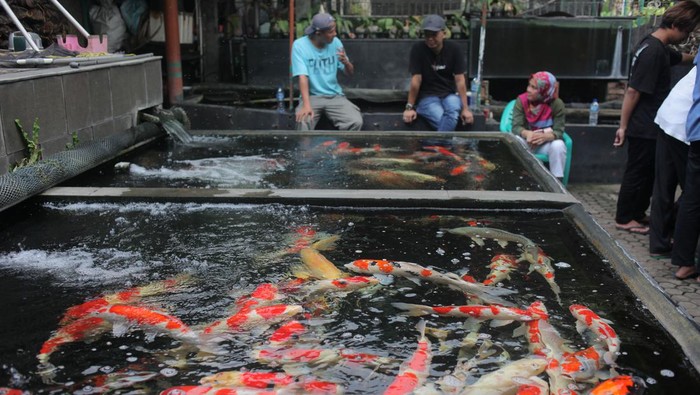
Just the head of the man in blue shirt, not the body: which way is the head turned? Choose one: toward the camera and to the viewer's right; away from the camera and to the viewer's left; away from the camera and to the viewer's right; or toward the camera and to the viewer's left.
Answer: toward the camera and to the viewer's right

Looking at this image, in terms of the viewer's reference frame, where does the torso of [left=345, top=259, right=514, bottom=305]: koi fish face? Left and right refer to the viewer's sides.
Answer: facing to the left of the viewer

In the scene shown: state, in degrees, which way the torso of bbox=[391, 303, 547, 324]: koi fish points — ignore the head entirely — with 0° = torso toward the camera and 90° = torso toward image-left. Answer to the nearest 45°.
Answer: approximately 270°

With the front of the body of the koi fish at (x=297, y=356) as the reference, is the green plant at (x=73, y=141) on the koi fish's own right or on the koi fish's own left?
on the koi fish's own right

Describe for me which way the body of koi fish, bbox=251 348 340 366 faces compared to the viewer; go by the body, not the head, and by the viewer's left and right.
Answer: facing to the left of the viewer

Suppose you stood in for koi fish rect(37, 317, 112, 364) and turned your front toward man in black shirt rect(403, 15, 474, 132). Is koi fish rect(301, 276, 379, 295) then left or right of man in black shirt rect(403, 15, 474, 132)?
right

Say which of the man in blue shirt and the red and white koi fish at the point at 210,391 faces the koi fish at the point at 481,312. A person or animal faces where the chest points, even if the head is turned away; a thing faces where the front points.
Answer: the man in blue shirt

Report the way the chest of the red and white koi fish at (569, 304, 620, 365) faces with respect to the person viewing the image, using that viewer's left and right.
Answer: facing away from the viewer and to the left of the viewer
